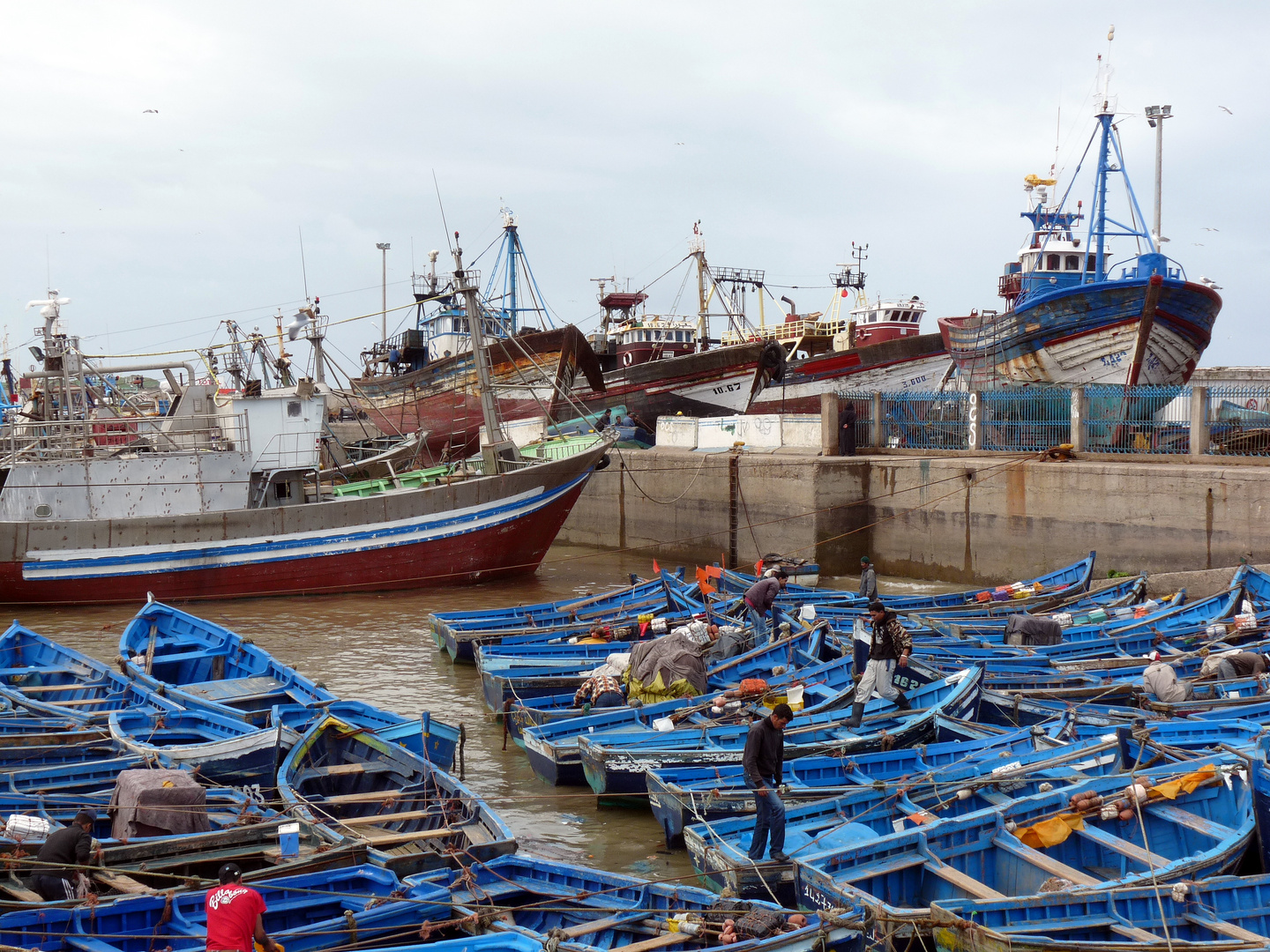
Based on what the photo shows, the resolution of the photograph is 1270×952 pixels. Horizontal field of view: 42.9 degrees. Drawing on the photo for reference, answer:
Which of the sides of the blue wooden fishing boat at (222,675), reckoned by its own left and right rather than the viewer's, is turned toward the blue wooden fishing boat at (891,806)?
back

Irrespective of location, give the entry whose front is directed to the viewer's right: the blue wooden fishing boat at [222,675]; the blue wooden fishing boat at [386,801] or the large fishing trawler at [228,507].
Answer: the large fishing trawler

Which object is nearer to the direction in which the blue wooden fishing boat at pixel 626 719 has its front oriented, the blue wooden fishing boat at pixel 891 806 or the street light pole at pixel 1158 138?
the street light pole

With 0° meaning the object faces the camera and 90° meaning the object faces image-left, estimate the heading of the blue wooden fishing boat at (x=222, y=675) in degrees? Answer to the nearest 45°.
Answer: approximately 135°
